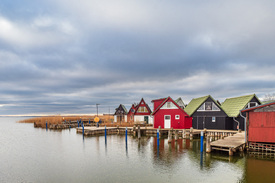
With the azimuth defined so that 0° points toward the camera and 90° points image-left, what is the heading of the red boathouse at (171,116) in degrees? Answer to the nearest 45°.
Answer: approximately 0°
